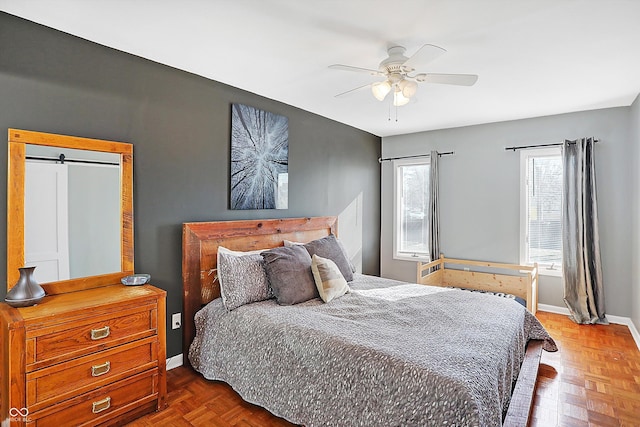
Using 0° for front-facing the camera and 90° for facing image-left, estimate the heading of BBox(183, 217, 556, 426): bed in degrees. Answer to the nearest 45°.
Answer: approximately 315°

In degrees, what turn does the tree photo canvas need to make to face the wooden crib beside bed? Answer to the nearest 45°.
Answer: approximately 45° to its left

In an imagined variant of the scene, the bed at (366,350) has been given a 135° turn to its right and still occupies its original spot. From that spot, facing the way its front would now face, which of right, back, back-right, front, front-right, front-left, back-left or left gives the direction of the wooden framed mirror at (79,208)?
front

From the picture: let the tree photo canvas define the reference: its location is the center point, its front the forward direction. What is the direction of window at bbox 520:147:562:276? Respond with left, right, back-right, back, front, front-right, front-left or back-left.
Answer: front-left

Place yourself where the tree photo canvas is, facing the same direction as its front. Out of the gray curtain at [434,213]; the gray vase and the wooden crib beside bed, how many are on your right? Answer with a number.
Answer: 1

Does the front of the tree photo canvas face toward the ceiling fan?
yes

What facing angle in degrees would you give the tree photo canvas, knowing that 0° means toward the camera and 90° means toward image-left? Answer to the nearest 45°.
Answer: approximately 315°

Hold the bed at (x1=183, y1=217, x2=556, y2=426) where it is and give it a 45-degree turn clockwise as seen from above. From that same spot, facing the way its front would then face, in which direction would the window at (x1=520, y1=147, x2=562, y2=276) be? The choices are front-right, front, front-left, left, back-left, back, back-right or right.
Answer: back-left
